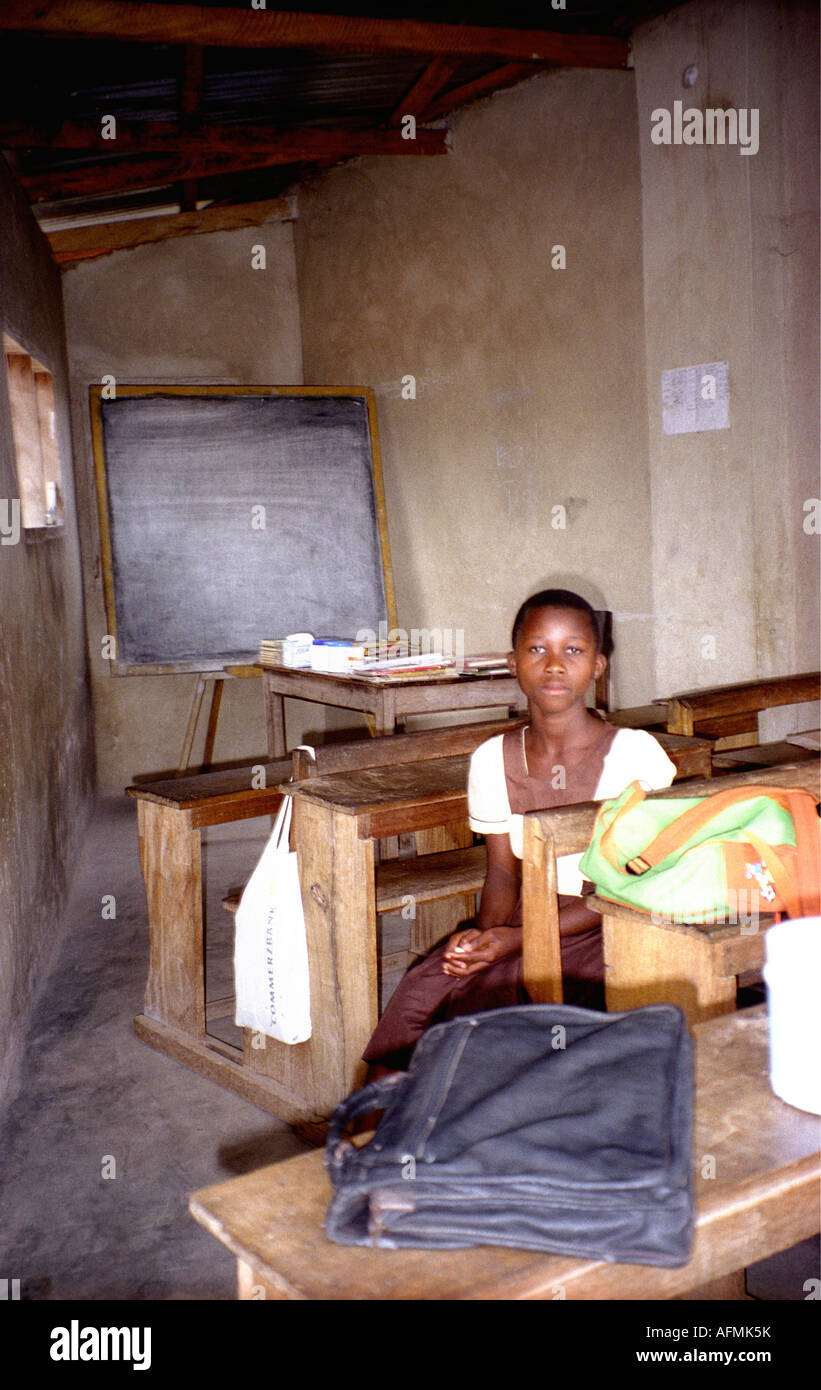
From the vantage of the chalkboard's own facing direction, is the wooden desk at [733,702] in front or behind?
in front

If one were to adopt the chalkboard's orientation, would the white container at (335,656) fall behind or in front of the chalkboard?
in front

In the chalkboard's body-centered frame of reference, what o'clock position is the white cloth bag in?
The white cloth bag is roughly at 12 o'clock from the chalkboard.

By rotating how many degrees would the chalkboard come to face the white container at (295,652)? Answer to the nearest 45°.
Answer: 0° — it already faces it

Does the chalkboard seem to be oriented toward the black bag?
yes

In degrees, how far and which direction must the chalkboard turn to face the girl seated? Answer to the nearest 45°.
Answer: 0° — it already faces them

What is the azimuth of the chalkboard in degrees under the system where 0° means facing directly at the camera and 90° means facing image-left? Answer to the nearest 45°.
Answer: approximately 0°

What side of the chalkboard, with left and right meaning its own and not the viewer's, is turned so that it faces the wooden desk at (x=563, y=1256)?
front

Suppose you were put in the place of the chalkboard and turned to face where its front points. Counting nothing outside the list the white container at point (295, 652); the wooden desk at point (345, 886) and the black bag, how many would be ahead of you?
3

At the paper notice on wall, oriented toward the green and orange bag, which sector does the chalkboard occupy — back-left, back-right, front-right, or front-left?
back-right

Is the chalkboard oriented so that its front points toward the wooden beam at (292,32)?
yes
